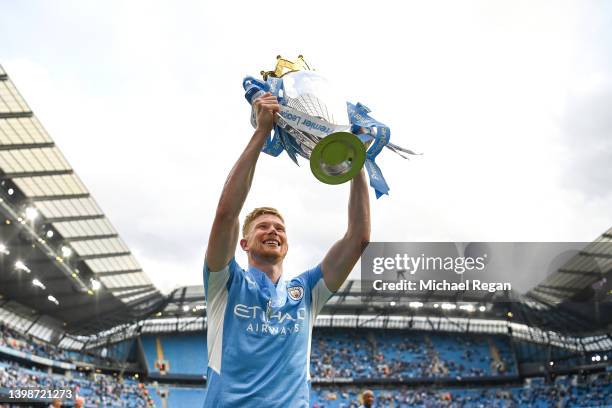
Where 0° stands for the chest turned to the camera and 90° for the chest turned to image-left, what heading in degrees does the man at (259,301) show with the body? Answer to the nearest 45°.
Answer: approximately 315°
